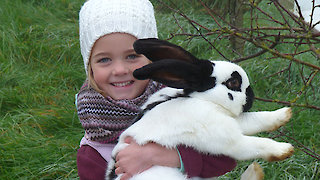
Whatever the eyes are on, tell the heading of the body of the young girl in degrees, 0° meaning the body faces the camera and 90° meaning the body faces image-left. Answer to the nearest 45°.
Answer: approximately 0°
